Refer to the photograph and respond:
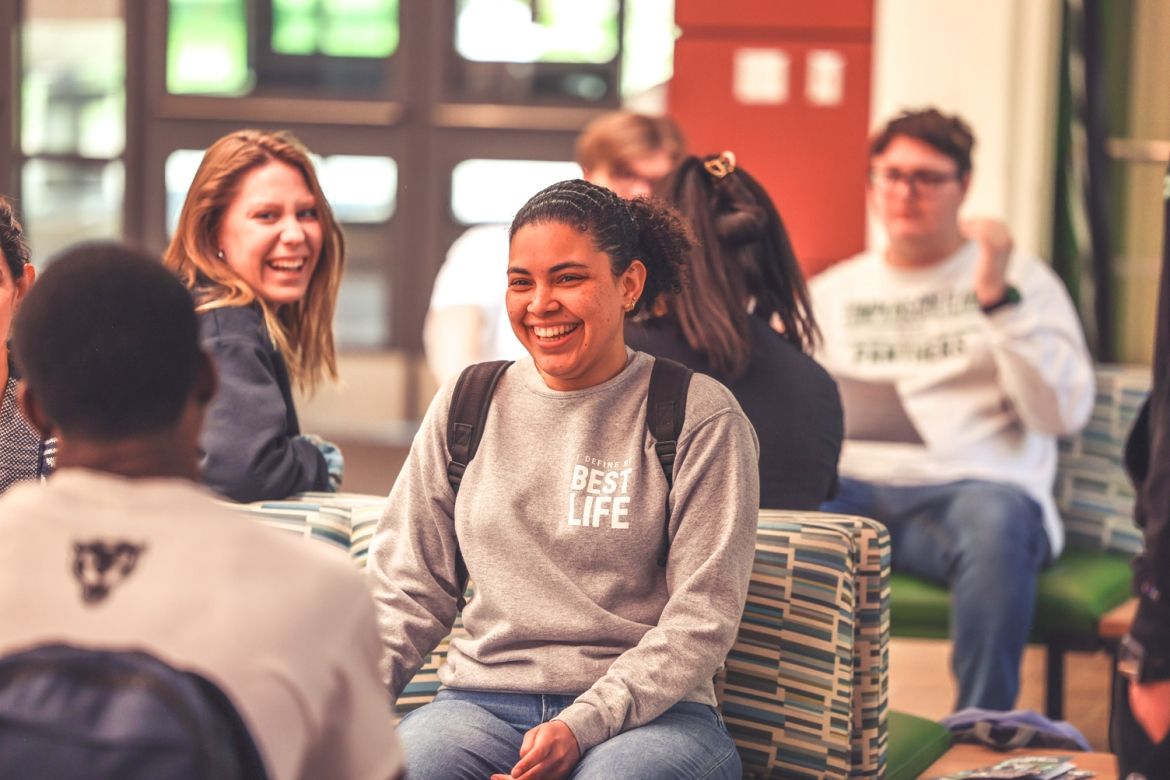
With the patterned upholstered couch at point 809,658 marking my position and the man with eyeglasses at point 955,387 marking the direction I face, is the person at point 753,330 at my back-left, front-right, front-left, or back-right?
front-left

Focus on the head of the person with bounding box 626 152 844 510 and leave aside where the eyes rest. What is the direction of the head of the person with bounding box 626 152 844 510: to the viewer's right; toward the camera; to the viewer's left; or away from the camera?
away from the camera

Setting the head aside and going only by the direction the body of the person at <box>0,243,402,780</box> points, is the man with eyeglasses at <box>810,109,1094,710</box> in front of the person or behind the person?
in front

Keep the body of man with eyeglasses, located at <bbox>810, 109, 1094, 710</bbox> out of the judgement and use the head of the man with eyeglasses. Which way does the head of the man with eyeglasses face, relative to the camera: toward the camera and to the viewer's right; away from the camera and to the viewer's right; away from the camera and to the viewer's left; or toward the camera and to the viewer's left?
toward the camera and to the viewer's left

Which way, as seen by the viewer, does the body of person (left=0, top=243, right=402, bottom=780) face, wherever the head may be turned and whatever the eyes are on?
away from the camera

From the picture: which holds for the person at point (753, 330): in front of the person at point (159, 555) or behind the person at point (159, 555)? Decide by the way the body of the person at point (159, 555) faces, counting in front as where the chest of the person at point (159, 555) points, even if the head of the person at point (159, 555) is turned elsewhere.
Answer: in front

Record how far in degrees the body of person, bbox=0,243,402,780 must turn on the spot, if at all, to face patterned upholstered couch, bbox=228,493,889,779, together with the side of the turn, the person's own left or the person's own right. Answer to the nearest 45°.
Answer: approximately 45° to the person's own right
